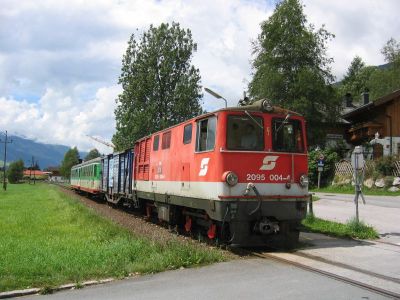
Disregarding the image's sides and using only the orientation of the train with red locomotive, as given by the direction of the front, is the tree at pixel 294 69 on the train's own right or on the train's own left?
on the train's own left

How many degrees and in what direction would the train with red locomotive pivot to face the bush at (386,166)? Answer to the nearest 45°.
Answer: approximately 90° to its left

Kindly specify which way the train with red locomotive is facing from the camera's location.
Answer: facing the viewer and to the right of the viewer

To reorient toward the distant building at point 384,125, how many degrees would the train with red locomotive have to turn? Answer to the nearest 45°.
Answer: approximately 90° to its left

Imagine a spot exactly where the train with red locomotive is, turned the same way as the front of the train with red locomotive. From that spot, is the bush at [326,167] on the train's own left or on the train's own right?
on the train's own left

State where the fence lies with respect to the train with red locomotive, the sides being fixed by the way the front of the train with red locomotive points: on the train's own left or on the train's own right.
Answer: on the train's own left
